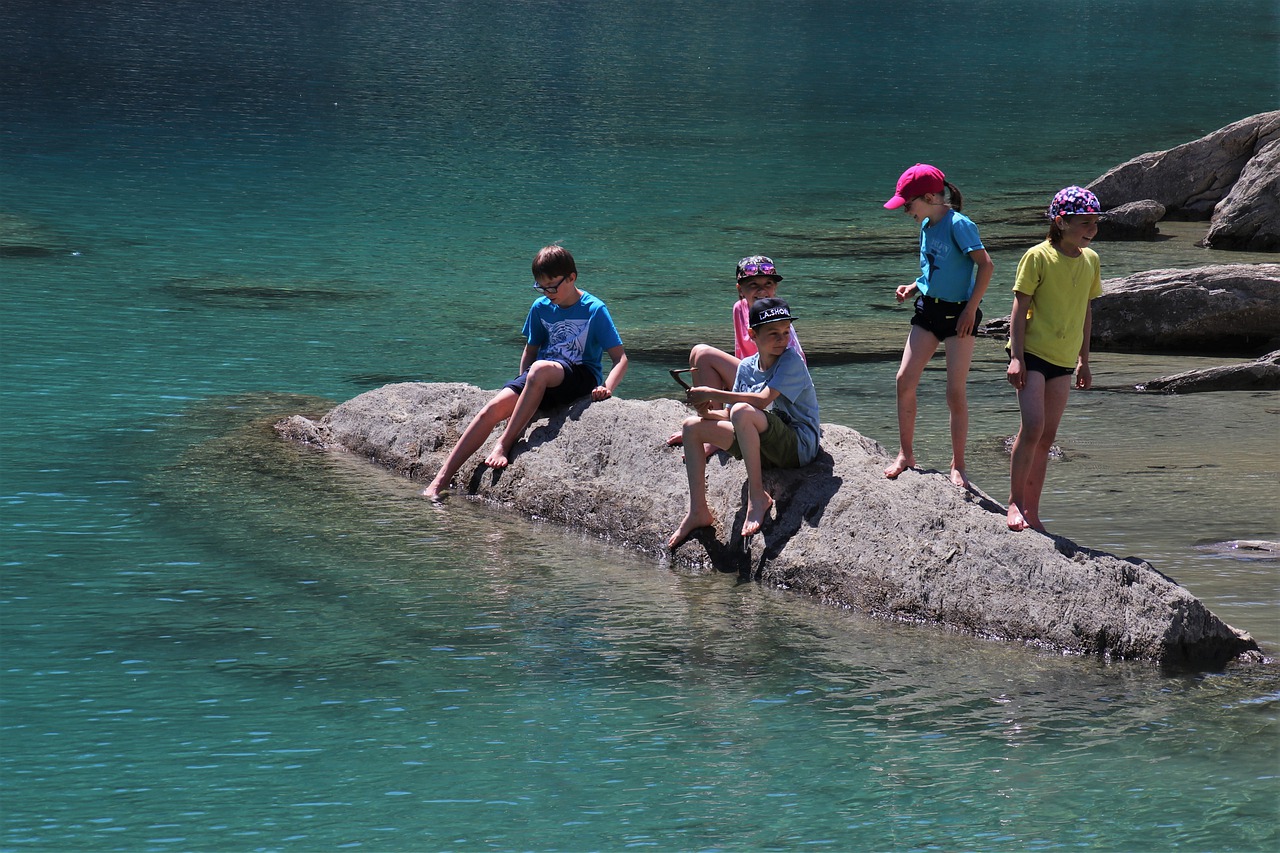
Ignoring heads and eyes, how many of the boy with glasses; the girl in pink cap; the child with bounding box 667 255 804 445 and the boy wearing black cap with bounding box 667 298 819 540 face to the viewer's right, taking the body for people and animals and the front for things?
0

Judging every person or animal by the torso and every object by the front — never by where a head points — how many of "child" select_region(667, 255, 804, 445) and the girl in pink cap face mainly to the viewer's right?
0

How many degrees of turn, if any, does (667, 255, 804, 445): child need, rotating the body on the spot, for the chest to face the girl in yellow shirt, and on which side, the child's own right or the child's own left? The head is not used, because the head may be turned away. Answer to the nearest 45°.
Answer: approximately 90° to the child's own left

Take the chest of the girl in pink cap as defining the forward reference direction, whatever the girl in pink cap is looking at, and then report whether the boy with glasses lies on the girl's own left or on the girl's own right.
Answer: on the girl's own right

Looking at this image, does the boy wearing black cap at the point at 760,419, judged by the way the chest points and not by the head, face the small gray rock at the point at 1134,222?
no

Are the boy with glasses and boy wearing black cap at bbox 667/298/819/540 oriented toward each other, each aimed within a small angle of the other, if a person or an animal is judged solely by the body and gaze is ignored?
no

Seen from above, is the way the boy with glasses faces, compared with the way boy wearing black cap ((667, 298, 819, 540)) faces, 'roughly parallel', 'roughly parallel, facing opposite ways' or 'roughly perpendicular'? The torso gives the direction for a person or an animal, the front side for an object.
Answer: roughly parallel

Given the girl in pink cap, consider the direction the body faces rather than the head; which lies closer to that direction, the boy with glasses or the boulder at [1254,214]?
the boy with glasses

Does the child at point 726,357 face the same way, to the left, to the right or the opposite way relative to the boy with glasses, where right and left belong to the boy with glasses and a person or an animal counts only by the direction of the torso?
the same way

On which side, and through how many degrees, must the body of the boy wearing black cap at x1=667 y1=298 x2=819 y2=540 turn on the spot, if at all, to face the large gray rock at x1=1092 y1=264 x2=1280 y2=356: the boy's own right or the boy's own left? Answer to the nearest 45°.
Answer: approximately 180°

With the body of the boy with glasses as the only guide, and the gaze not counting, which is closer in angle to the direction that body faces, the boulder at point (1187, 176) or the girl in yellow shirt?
the girl in yellow shirt

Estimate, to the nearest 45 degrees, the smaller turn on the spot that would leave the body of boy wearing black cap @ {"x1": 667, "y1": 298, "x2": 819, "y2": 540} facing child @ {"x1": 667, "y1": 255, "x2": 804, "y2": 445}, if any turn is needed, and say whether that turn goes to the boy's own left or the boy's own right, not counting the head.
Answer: approximately 135° to the boy's own right

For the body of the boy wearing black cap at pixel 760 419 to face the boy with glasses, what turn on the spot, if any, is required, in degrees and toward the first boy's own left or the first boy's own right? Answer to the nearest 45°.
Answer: approximately 90° to the first boy's own right

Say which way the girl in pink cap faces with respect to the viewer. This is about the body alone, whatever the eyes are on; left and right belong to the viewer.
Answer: facing the viewer and to the left of the viewer

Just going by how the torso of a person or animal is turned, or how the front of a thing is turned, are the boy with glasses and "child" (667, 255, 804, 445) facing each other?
no

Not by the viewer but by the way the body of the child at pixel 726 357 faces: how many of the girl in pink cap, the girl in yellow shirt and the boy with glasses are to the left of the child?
2

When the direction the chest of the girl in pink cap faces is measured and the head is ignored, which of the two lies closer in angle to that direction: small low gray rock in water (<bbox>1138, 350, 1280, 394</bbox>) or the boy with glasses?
the boy with glasses

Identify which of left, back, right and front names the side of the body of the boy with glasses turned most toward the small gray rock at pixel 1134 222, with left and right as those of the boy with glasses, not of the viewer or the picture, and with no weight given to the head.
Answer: back
